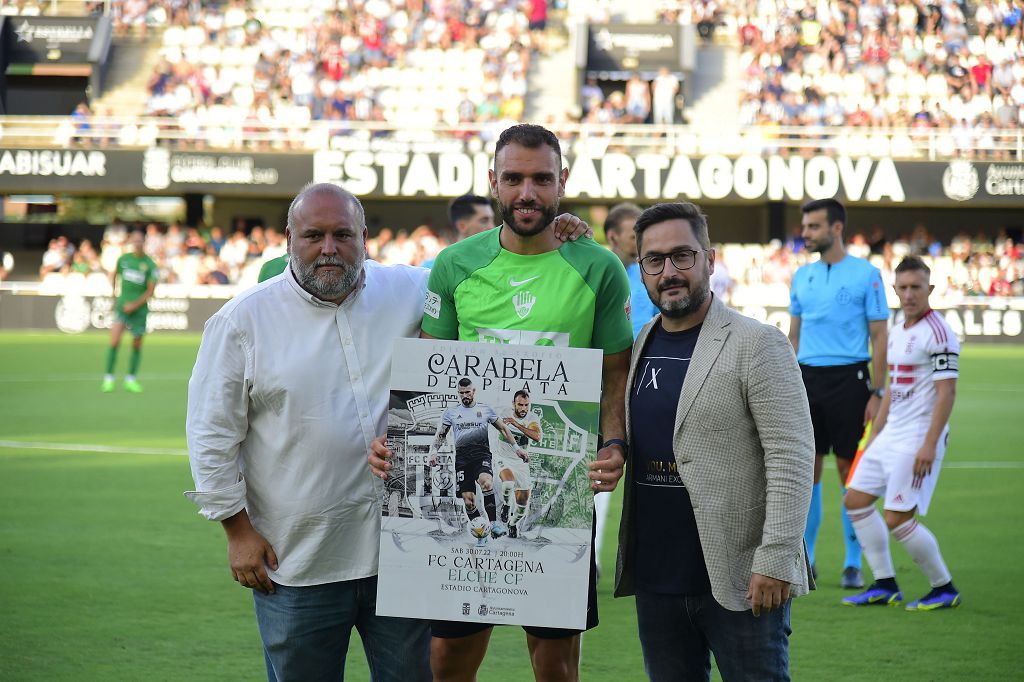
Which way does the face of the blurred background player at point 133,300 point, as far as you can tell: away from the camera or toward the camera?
toward the camera

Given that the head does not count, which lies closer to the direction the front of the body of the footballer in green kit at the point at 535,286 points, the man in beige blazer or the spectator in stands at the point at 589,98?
the man in beige blazer

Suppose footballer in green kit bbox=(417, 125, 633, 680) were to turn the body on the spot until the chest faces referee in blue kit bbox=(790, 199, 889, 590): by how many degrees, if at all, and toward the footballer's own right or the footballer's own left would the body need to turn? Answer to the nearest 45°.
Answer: approximately 135° to the footballer's own left

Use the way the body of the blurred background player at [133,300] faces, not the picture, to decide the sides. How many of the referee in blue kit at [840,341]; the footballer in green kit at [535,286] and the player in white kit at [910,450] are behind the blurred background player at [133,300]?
0

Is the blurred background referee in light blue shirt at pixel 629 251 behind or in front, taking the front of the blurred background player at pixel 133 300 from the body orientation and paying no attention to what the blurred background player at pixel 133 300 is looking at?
in front

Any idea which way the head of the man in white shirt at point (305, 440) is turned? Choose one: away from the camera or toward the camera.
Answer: toward the camera

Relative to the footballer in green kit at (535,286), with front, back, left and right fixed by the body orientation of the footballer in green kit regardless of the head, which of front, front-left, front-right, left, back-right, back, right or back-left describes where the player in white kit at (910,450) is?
back-left

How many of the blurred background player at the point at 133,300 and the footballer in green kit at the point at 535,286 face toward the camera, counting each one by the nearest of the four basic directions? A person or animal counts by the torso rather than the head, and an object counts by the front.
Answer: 2

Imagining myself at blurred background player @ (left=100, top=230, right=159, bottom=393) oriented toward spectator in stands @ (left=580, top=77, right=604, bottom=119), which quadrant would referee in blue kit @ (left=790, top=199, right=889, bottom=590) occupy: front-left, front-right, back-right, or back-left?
back-right

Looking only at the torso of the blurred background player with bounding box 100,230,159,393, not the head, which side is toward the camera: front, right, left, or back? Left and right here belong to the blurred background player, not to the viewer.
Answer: front

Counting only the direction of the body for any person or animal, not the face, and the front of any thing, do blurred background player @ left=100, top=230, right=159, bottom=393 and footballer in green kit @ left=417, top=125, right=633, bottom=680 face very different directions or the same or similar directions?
same or similar directions

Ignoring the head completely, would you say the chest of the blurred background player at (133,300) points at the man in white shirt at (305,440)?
yes

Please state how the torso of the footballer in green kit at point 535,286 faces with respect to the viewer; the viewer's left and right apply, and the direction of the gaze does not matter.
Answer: facing the viewer

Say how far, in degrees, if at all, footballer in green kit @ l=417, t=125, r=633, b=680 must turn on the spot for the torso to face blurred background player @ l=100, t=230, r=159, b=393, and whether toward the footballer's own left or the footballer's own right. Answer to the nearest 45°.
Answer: approximately 180°

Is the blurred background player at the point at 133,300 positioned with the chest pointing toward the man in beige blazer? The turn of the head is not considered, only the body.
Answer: yes
